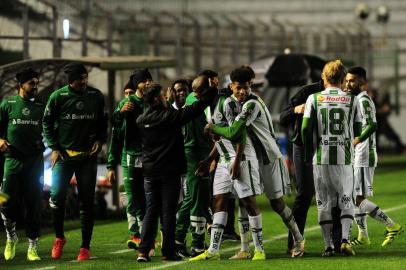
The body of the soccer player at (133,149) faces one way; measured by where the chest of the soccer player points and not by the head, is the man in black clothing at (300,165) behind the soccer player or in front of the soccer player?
in front

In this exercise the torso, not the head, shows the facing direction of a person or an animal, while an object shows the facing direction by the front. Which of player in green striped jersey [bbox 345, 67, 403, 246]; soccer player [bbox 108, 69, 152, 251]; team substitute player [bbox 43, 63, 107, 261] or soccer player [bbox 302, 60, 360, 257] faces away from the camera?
soccer player [bbox 302, 60, 360, 257]

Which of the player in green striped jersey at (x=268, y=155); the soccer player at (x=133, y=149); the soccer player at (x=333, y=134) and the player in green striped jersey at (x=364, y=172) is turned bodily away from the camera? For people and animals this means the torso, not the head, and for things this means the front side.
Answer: the soccer player at (x=333, y=134)

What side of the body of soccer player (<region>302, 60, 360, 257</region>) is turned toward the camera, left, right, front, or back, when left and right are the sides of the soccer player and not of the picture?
back

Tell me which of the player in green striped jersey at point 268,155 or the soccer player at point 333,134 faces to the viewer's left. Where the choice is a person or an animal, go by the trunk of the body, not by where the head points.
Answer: the player in green striped jersey

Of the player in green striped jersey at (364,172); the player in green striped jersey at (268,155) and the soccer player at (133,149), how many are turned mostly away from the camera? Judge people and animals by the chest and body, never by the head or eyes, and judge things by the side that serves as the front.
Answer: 0

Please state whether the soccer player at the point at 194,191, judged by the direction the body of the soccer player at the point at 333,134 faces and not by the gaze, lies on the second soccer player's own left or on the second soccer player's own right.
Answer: on the second soccer player's own left

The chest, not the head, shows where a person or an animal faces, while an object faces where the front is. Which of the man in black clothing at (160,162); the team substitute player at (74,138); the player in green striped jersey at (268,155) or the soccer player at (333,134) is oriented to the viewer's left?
the player in green striped jersey

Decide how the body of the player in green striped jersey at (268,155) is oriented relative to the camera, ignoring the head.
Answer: to the viewer's left

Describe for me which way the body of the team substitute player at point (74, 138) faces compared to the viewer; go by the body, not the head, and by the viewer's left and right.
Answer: facing the viewer

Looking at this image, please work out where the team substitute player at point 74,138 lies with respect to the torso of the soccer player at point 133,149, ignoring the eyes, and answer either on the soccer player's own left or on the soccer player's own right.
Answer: on the soccer player's own right

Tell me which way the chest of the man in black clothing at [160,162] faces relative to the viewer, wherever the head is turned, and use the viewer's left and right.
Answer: facing away from the viewer and to the right of the viewer
